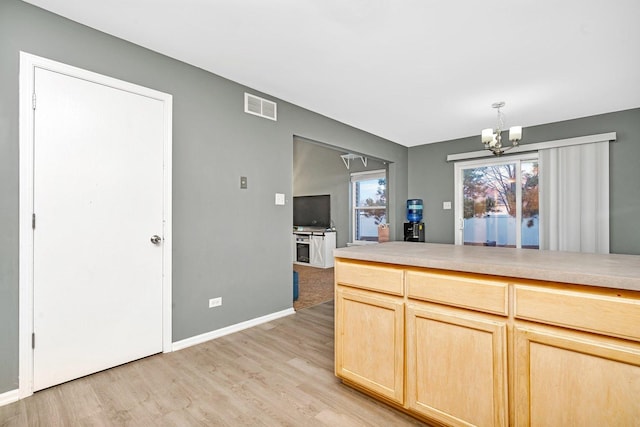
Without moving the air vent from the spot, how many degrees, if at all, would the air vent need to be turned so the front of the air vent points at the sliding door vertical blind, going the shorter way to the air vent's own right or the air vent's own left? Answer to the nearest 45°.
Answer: approximately 45° to the air vent's own left

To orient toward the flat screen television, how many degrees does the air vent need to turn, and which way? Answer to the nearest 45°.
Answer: approximately 135° to its left

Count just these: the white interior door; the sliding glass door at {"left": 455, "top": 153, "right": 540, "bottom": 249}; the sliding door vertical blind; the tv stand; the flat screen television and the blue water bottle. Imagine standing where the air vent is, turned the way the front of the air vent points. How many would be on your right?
1

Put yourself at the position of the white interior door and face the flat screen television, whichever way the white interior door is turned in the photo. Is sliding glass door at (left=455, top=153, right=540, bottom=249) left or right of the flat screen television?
right

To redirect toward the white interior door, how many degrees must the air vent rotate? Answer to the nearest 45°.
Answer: approximately 90° to its right

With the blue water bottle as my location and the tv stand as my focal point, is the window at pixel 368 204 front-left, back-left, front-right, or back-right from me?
front-right

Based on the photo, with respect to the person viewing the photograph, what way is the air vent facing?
facing the viewer and to the right of the viewer

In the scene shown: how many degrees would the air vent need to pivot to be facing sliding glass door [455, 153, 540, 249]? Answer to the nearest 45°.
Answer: approximately 45° to its left

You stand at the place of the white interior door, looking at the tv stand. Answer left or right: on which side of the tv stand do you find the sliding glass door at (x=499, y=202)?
right

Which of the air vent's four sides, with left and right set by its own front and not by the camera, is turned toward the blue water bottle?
left

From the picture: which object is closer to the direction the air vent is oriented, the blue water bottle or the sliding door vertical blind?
the sliding door vertical blind

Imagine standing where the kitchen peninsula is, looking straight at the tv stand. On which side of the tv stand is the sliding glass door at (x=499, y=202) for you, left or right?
right

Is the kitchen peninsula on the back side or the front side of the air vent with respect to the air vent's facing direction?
on the front side

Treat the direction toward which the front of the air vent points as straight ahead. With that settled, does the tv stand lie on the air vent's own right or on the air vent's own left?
on the air vent's own left

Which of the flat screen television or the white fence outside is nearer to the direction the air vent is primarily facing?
the white fence outside

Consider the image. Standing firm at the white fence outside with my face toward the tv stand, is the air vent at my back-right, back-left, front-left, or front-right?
front-left

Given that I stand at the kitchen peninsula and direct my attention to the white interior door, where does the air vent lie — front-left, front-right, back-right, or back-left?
front-right
